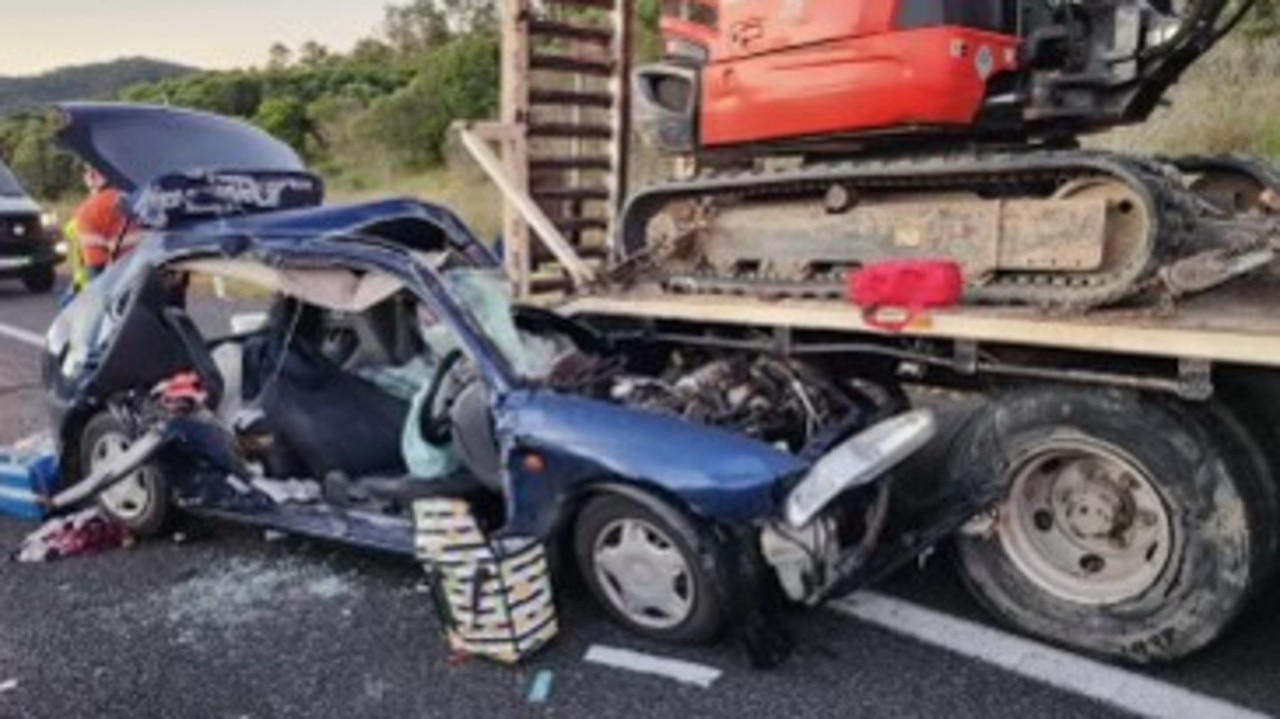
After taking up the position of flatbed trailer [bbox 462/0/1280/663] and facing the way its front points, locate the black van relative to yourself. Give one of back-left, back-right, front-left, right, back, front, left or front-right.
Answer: back

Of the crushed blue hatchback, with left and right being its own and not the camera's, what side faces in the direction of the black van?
back

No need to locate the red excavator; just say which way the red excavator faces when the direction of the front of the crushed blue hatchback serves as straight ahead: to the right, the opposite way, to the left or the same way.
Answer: the same way

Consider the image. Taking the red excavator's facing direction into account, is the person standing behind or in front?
behind

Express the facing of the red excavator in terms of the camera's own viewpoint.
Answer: facing the viewer and to the right of the viewer

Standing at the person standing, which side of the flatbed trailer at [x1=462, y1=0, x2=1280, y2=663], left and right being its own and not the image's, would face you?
back

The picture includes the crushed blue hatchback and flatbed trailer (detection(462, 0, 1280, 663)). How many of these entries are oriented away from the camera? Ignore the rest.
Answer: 0

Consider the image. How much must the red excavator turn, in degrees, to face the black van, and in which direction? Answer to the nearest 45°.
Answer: approximately 180°

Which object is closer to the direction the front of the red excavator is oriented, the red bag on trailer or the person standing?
the red bag on trailer

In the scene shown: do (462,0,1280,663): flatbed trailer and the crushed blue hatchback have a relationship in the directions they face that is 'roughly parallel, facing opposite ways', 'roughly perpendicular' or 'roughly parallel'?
roughly parallel

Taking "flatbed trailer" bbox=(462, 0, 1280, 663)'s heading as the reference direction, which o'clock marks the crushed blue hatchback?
The crushed blue hatchback is roughly at 5 o'clock from the flatbed trailer.
